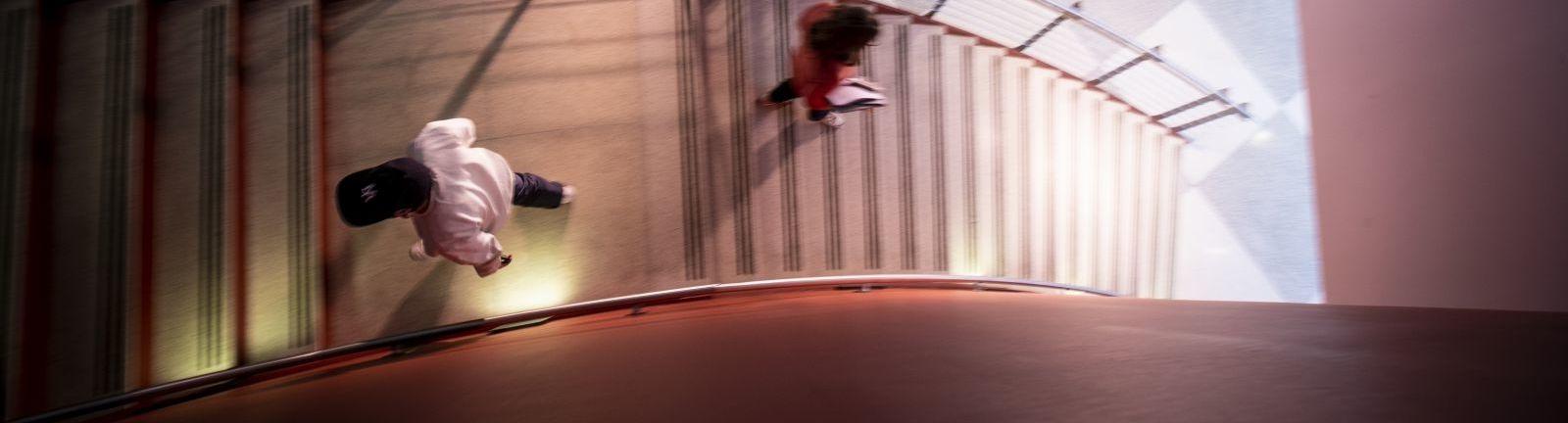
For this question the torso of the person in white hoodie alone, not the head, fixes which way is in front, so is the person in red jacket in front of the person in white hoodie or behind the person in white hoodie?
behind
